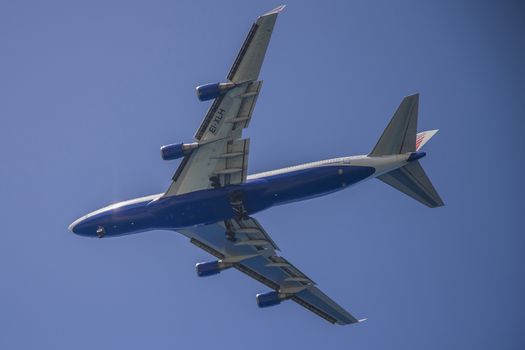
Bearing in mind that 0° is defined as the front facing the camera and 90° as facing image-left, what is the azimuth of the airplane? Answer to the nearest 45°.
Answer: approximately 90°
